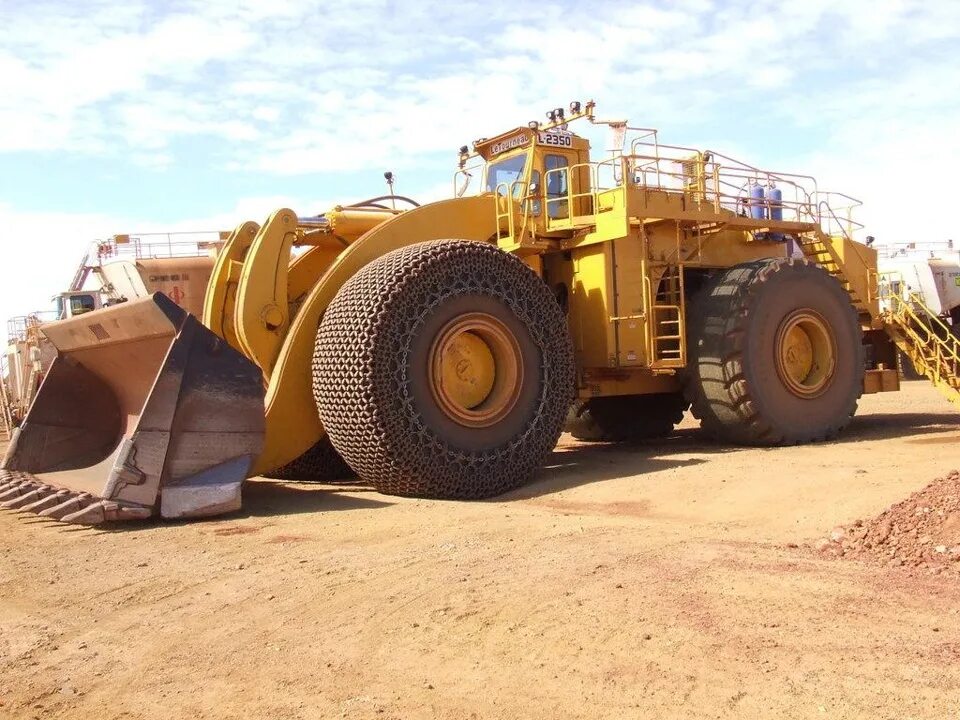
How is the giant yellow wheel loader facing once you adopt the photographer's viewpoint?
facing the viewer and to the left of the viewer

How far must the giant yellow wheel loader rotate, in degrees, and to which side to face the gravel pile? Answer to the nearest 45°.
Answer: approximately 90° to its left

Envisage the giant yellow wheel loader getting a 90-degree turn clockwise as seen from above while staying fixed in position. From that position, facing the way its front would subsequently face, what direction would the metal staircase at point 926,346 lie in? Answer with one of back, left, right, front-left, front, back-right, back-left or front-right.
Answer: right
